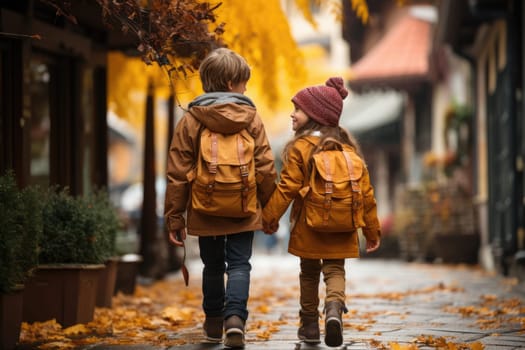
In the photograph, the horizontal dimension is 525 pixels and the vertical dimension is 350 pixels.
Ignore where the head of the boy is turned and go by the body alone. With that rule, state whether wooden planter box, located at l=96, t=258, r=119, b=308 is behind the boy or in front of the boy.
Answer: in front

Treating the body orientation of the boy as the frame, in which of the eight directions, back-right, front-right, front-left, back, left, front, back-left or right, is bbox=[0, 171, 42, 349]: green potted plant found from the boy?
left

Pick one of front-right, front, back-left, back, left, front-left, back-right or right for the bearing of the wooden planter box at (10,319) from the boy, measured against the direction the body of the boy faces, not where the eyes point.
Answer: left

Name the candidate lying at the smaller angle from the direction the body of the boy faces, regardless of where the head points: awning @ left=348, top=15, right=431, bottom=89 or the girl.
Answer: the awning

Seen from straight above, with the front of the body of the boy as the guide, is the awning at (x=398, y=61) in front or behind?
in front

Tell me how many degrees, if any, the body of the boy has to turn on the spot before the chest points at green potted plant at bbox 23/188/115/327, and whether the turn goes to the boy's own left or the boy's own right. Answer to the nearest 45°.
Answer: approximately 45° to the boy's own left

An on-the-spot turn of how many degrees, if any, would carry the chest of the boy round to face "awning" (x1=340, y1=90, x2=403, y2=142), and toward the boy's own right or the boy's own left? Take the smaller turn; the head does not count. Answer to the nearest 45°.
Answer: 0° — they already face it

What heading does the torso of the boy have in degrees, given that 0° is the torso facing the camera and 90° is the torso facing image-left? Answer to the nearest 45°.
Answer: approximately 180°

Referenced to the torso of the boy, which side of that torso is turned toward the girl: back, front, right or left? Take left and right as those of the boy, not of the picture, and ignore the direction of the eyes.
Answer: right

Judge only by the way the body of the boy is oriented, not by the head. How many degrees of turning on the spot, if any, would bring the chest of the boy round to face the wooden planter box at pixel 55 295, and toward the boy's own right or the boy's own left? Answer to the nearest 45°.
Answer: approximately 45° to the boy's own left

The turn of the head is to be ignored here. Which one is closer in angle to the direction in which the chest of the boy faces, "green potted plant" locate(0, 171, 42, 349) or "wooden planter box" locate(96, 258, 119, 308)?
the wooden planter box

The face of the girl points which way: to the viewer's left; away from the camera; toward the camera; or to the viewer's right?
to the viewer's left

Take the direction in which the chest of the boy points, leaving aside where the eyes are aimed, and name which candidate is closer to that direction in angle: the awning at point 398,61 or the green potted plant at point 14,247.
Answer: the awning
